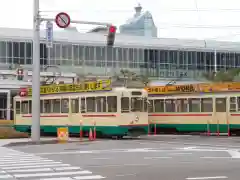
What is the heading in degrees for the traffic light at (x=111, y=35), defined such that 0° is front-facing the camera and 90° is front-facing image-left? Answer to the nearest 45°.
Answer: approximately 0°

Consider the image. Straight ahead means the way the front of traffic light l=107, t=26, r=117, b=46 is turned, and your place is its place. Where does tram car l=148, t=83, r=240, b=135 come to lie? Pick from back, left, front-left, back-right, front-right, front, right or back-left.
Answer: back-left

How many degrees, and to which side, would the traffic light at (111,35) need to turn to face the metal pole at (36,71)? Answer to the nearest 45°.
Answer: approximately 90° to its right
